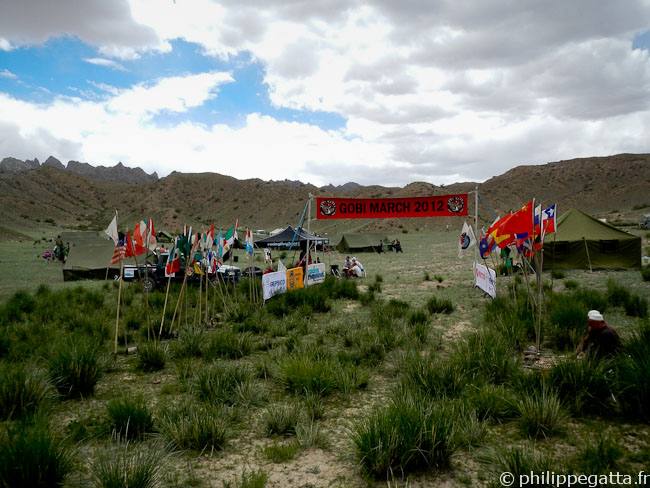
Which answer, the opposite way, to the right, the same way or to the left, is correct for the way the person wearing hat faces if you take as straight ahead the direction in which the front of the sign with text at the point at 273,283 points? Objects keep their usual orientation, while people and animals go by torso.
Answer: the opposite way

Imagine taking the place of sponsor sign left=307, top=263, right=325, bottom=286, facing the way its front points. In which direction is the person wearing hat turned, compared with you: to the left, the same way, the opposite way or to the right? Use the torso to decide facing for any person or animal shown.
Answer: the opposite way

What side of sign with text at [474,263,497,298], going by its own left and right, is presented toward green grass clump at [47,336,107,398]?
front

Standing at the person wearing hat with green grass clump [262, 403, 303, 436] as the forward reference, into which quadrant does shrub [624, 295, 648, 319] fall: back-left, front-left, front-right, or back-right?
back-right

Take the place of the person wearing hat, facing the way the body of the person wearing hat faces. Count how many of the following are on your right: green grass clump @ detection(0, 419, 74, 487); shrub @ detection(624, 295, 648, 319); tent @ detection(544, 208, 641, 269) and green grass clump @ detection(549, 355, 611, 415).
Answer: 2

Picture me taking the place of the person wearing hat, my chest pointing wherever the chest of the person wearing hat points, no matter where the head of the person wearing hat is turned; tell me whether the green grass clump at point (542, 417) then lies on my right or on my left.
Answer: on my left

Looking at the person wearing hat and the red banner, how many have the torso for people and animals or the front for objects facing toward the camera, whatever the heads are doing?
1

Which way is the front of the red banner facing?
toward the camera

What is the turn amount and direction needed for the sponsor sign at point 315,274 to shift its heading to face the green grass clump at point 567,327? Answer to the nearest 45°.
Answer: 0° — it already faces it

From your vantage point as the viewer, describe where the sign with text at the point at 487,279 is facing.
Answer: facing the viewer and to the left of the viewer

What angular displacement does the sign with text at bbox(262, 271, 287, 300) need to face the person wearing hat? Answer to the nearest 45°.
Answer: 0° — it already faces them

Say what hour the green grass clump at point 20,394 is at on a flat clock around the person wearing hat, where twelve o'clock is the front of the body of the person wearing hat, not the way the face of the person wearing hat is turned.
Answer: The green grass clump is roughly at 11 o'clock from the person wearing hat.
